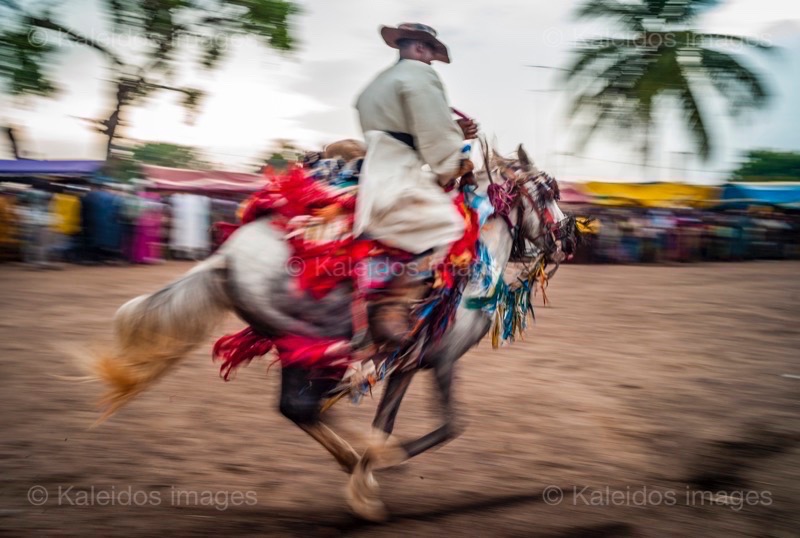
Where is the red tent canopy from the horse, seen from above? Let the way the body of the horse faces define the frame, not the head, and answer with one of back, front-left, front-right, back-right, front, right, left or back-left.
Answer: left

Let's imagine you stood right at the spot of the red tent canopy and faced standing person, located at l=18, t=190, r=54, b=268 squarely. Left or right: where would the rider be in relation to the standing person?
left

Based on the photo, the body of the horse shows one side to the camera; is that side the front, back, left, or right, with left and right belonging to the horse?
right

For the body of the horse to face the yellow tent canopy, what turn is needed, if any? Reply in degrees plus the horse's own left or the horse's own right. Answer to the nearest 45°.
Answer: approximately 45° to the horse's own left

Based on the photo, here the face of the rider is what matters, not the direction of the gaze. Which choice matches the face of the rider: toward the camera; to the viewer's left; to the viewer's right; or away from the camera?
to the viewer's right

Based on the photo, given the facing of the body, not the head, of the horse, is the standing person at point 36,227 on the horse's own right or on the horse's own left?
on the horse's own left

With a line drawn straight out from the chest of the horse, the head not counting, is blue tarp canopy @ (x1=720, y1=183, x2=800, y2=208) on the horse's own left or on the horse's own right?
on the horse's own left
